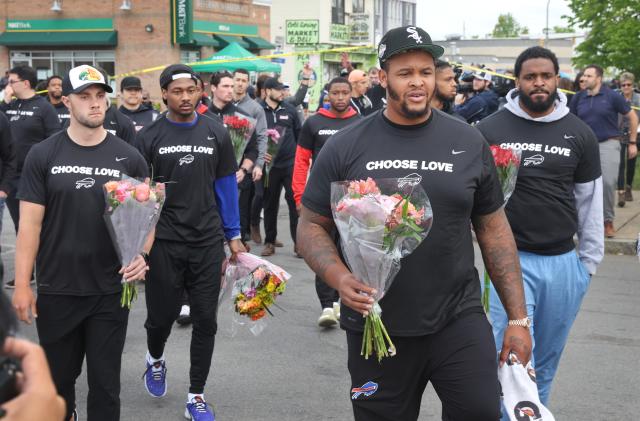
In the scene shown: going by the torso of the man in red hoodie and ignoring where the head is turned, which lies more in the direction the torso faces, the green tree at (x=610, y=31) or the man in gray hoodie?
the man in gray hoodie

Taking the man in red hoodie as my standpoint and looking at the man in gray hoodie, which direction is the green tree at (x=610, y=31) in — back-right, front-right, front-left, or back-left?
back-left

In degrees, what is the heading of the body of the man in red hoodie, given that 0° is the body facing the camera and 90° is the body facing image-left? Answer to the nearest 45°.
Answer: approximately 0°

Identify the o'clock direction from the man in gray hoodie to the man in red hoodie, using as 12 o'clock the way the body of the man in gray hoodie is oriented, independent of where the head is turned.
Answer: The man in red hoodie is roughly at 5 o'clock from the man in gray hoodie.

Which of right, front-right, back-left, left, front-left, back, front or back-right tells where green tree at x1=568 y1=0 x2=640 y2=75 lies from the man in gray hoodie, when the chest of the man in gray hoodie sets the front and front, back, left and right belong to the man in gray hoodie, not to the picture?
back

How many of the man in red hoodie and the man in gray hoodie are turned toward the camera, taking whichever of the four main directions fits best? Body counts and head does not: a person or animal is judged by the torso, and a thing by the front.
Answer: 2

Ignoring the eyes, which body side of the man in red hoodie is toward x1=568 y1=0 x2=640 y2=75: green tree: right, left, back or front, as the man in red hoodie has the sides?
back

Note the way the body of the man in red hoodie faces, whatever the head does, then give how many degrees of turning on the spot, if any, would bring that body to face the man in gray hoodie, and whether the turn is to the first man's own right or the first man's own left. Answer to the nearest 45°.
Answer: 0° — they already face them
